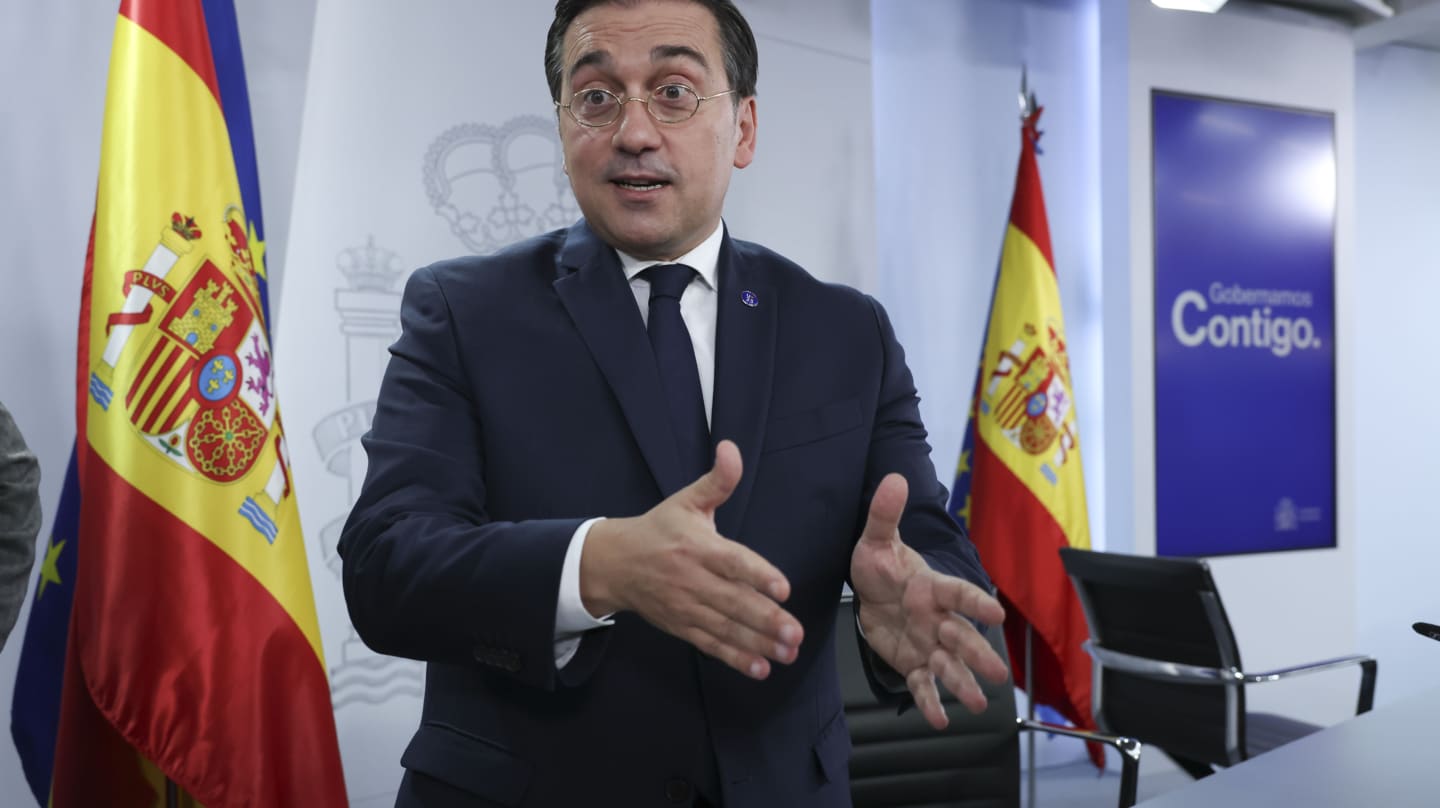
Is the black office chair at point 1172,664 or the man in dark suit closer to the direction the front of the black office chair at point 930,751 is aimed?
the man in dark suit

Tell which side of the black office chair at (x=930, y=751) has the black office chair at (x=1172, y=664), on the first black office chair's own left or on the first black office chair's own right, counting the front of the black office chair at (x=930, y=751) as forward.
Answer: on the first black office chair's own left

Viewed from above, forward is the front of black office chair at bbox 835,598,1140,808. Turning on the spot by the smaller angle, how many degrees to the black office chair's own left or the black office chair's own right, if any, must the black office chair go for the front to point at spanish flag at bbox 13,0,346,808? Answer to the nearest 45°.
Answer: approximately 135° to the black office chair's own right

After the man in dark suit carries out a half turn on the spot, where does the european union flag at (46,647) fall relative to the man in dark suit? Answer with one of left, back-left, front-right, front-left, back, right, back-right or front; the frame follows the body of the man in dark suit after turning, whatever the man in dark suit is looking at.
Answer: front-left

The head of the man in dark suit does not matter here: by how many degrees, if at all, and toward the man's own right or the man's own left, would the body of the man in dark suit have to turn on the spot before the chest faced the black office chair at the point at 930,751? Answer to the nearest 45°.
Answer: approximately 135° to the man's own left

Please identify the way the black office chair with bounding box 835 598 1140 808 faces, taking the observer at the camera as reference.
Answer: facing the viewer and to the right of the viewer

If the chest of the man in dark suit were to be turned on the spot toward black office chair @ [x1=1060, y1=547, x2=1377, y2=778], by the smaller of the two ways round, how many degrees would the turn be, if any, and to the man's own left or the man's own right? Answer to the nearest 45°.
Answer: approximately 135° to the man's own left

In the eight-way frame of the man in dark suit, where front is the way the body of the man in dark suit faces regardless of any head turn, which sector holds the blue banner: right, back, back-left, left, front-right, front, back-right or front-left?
back-left

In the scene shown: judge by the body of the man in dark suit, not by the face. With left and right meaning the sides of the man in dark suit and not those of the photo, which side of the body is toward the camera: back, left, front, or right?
front

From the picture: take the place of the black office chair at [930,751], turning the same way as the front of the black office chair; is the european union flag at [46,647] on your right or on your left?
on your right
